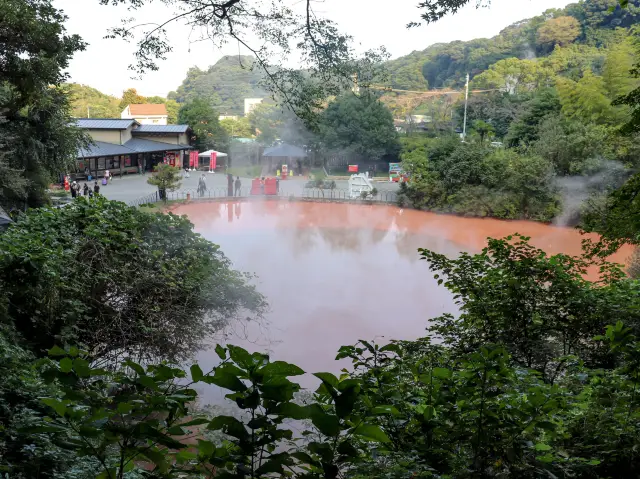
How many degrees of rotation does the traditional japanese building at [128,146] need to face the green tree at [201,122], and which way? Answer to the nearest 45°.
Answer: approximately 90° to its left

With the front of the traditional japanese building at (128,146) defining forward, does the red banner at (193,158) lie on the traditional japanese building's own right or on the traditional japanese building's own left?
on the traditional japanese building's own left

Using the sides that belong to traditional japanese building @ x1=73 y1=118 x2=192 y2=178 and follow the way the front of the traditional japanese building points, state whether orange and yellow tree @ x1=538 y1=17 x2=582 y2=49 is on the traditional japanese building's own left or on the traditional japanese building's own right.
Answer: on the traditional japanese building's own left

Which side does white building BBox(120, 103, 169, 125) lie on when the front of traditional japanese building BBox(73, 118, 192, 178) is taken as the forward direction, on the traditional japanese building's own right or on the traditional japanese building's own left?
on the traditional japanese building's own left

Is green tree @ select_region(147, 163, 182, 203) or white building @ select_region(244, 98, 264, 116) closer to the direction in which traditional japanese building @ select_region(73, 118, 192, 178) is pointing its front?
the green tree

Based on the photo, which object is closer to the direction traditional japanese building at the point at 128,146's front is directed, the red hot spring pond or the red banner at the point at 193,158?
the red hot spring pond

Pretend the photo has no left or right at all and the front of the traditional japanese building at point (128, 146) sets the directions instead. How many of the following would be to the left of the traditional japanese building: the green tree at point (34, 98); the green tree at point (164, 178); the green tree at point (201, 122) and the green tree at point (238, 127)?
2

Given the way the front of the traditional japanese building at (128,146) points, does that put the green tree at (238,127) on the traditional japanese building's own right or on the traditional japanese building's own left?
on the traditional japanese building's own left

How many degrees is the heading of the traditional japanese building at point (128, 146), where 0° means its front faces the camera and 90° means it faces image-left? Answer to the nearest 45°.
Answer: approximately 315°

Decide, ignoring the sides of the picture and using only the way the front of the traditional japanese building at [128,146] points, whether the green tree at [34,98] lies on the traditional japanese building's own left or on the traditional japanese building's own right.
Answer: on the traditional japanese building's own right
